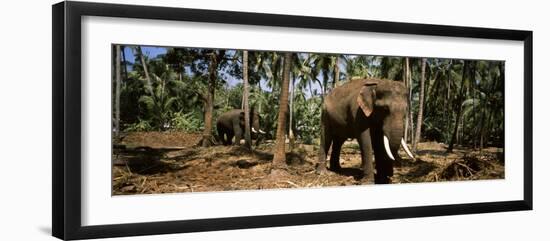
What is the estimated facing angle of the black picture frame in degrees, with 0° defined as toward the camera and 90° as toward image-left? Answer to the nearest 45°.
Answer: approximately 315°
